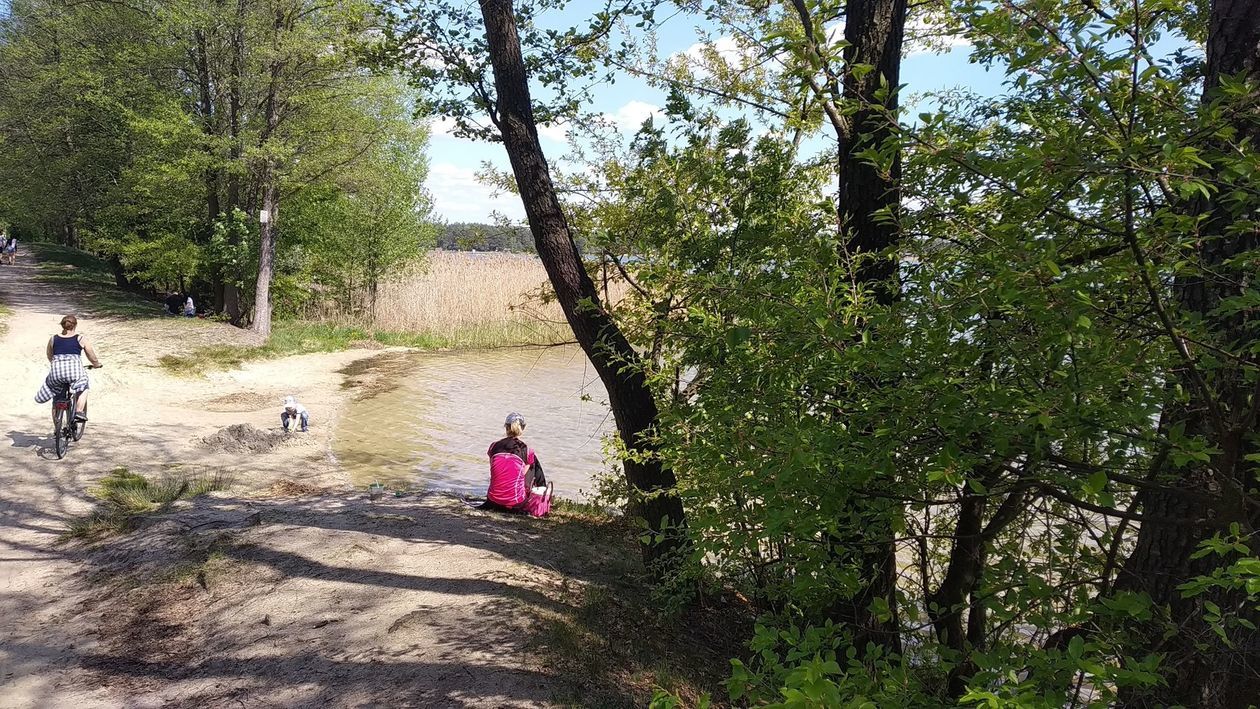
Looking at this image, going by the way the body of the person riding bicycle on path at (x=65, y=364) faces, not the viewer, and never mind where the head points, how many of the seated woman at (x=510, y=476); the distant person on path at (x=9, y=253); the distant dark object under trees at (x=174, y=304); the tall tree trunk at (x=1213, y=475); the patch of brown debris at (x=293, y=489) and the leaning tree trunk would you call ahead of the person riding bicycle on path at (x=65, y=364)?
2

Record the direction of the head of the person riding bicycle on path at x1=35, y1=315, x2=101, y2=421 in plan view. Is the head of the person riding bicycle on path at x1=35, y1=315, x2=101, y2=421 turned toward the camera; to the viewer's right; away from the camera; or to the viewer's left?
away from the camera

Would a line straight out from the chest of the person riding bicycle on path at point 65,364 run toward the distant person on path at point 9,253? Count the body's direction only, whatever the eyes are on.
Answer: yes

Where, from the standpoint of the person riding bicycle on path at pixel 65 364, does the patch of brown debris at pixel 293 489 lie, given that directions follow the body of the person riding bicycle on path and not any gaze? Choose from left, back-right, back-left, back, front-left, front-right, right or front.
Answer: back-right

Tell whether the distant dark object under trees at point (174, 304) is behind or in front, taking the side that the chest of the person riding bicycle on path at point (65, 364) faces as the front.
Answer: in front

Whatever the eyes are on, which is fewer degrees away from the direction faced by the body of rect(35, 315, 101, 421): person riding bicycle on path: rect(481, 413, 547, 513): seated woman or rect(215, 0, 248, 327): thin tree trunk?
the thin tree trunk

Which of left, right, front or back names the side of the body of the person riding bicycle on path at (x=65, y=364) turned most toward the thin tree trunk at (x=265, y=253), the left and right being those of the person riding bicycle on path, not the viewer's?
front

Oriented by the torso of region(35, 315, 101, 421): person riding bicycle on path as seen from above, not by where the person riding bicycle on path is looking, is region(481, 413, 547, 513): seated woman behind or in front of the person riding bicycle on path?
behind

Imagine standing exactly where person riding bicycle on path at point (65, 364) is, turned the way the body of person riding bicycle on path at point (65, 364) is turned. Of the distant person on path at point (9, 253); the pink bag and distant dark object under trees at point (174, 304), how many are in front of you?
2

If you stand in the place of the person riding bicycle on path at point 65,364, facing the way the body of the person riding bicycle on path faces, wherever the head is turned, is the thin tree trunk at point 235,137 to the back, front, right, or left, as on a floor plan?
front

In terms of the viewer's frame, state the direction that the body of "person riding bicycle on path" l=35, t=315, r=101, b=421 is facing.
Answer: away from the camera

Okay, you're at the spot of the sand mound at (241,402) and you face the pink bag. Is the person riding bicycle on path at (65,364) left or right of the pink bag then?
right

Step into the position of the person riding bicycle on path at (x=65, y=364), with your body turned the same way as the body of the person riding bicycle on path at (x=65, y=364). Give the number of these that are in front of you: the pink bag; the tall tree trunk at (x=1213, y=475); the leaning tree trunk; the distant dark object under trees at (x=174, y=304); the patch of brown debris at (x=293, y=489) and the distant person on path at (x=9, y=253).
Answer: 2

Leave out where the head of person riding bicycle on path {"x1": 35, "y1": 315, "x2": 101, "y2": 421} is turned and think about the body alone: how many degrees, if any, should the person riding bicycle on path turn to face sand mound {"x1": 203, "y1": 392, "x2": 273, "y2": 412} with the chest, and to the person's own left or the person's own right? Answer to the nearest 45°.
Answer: approximately 45° to the person's own right

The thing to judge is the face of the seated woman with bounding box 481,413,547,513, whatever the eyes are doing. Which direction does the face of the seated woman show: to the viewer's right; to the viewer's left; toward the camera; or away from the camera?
away from the camera

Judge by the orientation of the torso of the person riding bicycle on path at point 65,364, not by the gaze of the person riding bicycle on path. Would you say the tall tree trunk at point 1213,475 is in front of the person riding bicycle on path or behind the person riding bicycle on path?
behind
